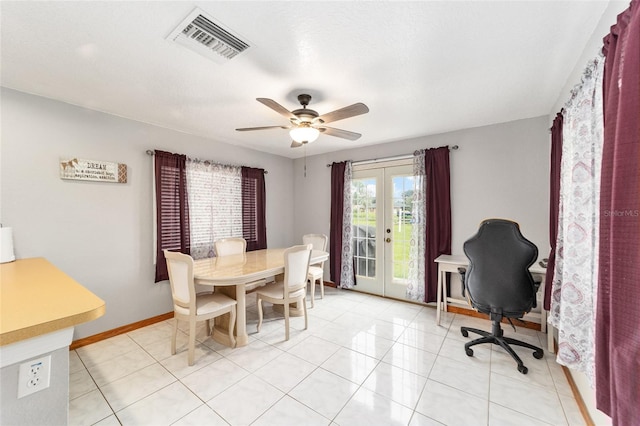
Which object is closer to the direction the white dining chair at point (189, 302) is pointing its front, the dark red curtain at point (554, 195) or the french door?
the french door

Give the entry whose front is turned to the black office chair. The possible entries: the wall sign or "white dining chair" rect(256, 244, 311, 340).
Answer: the wall sign

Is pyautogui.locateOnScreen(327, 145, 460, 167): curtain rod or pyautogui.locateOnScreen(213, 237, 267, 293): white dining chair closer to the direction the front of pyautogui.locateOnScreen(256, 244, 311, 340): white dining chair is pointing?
the white dining chair

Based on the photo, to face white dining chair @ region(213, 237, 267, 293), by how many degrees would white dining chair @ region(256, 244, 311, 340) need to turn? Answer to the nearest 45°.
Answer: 0° — it already faces it

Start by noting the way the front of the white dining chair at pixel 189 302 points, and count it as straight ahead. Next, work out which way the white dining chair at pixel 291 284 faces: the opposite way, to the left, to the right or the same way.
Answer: to the left

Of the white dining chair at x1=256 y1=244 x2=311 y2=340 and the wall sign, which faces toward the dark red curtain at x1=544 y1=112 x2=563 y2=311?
the wall sign

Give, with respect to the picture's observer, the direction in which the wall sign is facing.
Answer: facing the viewer and to the right of the viewer

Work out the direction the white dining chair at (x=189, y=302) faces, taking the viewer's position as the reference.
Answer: facing away from the viewer and to the right of the viewer

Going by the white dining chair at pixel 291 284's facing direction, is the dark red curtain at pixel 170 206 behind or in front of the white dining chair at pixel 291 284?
in front

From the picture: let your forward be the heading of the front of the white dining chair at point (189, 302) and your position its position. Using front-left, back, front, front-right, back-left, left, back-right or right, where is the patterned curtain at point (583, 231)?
right

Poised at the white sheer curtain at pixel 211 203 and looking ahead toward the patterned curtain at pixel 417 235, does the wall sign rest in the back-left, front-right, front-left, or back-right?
back-right

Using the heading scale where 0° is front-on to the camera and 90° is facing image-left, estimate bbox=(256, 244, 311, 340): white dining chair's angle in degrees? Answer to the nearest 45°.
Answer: approximately 135°

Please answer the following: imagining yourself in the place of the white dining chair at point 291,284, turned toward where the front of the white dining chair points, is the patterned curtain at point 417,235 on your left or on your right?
on your right
